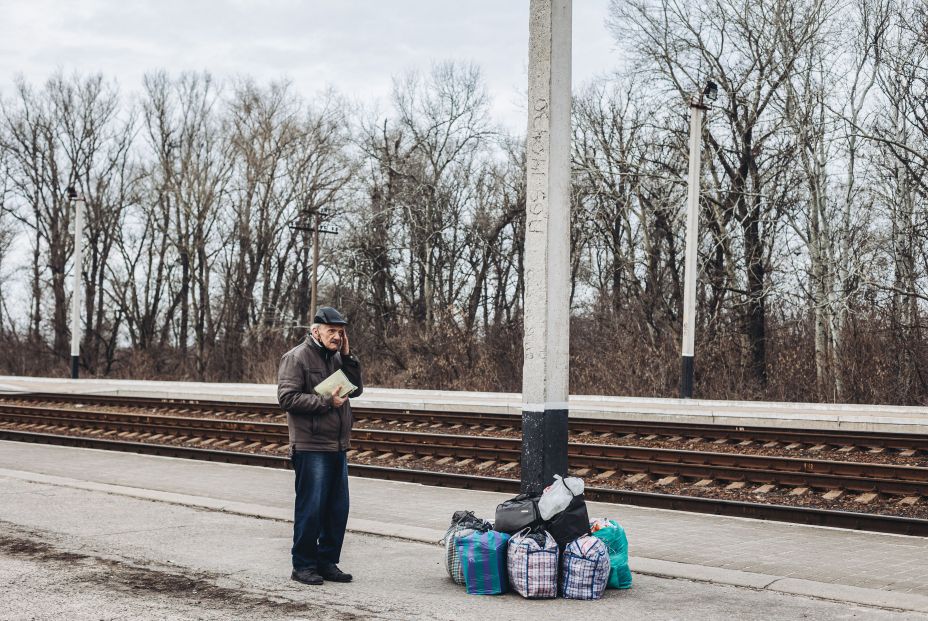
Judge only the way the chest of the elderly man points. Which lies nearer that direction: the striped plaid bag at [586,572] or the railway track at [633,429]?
the striped plaid bag

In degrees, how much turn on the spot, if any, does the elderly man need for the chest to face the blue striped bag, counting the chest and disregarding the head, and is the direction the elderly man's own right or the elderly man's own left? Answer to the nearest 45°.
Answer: approximately 45° to the elderly man's own left

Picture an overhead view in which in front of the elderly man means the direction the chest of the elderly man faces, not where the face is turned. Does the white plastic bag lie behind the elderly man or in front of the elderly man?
in front

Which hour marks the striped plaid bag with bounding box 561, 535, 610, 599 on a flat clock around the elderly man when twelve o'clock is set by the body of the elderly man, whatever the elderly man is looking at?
The striped plaid bag is roughly at 11 o'clock from the elderly man.

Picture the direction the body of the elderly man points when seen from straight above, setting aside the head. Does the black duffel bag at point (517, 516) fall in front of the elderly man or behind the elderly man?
in front

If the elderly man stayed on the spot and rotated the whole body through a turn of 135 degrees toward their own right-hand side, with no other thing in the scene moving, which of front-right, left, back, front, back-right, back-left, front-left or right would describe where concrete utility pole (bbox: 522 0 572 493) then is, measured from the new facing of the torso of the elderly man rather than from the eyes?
back

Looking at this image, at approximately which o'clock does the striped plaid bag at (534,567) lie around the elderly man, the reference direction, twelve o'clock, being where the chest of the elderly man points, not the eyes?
The striped plaid bag is roughly at 11 o'clock from the elderly man.

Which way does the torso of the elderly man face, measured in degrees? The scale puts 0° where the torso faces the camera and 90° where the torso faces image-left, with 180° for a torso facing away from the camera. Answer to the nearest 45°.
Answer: approximately 315°

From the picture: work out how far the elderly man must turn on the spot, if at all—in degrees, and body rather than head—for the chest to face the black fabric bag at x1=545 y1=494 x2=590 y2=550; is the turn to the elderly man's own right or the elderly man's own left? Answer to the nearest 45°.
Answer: approximately 45° to the elderly man's own left
